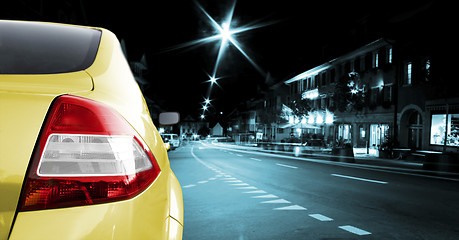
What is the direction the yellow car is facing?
away from the camera

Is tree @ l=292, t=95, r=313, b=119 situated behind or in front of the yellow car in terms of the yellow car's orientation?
in front
